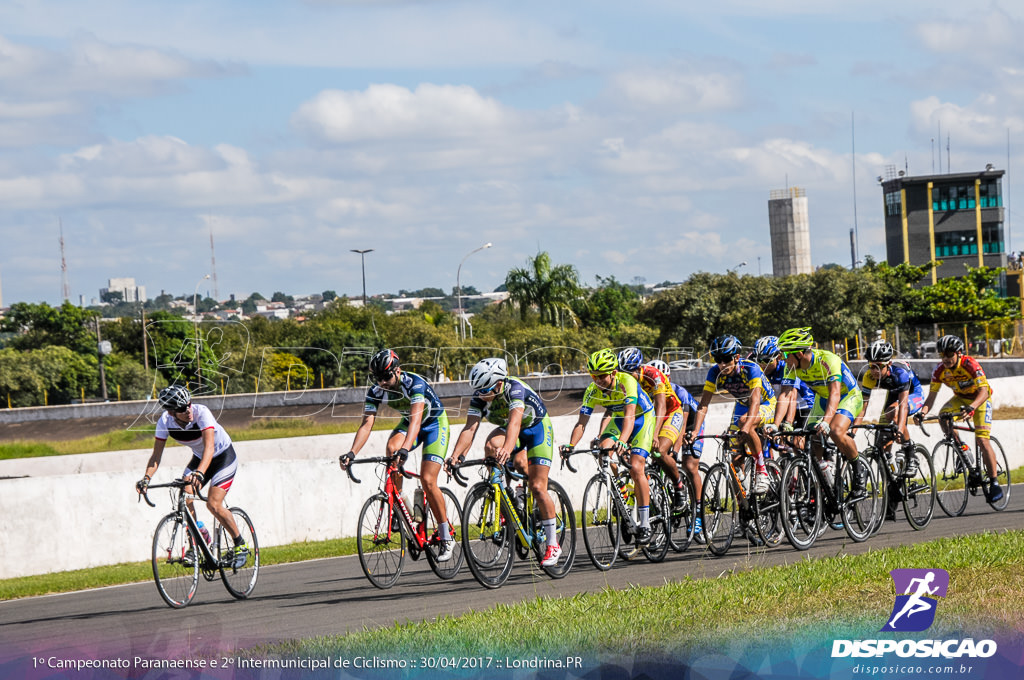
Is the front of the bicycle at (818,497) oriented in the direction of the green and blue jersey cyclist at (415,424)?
yes

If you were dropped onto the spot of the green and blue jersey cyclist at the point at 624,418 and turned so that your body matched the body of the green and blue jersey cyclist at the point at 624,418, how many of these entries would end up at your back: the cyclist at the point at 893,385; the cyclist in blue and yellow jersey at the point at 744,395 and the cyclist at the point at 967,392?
3

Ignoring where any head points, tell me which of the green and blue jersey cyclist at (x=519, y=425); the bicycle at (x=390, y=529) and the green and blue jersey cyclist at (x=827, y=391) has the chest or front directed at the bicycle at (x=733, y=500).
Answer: the green and blue jersey cyclist at (x=827, y=391)

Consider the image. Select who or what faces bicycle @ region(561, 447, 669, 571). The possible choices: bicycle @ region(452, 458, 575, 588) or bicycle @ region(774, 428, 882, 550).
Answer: bicycle @ region(774, 428, 882, 550)

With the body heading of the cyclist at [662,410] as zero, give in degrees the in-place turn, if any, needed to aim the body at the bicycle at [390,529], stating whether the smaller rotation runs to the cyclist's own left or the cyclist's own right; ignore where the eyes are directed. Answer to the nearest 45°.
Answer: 0° — they already face it

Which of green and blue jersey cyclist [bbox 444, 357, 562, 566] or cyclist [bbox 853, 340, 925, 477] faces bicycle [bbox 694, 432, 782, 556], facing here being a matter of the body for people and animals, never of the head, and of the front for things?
the cyclist

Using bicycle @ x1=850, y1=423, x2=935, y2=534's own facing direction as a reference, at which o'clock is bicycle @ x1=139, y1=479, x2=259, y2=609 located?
bicycle @ x1=139, y1=479, x2=259, y2=609 is roughly at 12 o'clock from bicycle @ x1=850, y1=423, x2=935, y2=534.

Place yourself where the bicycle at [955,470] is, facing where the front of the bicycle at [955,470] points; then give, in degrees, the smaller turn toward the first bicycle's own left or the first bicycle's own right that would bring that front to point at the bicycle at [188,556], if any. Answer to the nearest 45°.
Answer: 0° — it already faces it

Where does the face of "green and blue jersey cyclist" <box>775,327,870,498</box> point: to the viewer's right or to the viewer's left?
to the viewer's left

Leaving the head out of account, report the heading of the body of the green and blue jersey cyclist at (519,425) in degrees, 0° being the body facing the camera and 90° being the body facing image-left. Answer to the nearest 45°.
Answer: approximately 45°
